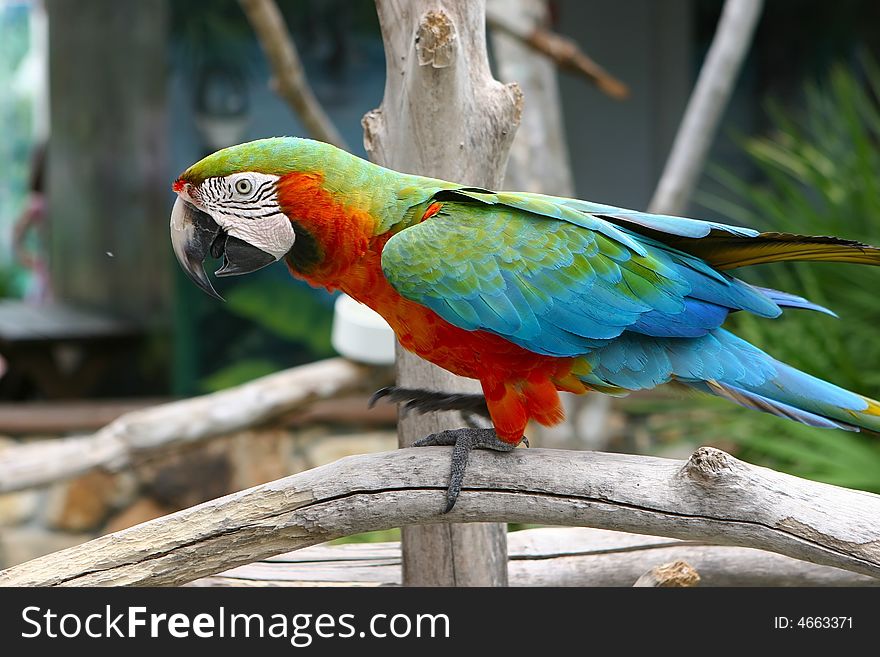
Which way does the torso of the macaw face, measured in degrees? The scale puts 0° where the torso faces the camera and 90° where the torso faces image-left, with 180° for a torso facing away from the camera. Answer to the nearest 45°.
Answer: approximately 90°

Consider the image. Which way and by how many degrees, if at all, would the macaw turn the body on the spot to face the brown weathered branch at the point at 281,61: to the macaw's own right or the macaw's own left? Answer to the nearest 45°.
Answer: approximately 45° to the macaw's own right

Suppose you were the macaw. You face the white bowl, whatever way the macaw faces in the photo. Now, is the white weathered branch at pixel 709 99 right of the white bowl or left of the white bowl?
right

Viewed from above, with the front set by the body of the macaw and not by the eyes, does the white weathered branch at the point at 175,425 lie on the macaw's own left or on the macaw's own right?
on the macaw's own right

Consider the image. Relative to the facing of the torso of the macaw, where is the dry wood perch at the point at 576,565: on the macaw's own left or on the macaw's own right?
on the macaw's own right
